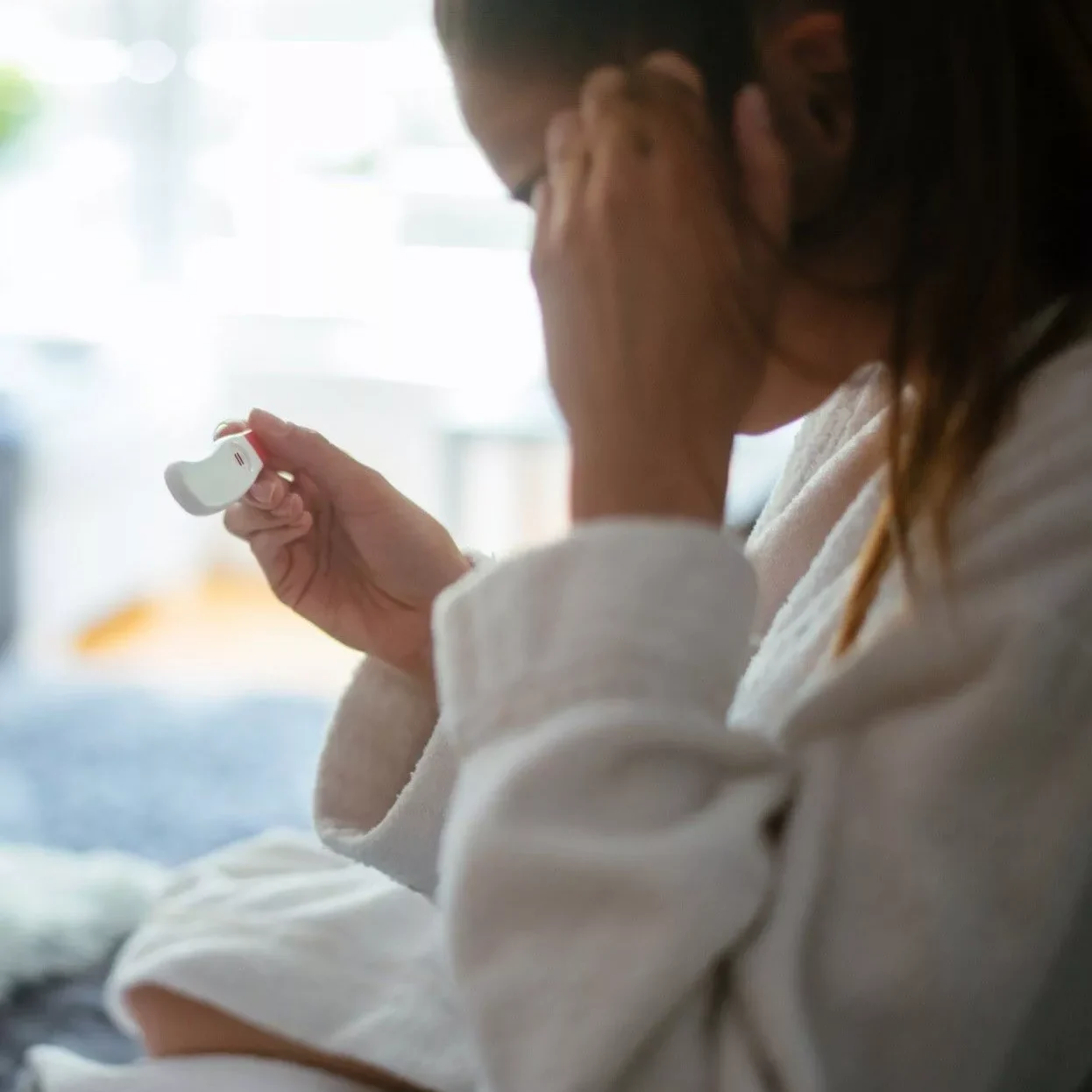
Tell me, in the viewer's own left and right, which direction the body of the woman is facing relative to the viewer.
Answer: facing to the left of the viewer

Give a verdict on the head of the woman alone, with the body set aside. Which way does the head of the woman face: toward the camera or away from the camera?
away from the camera
